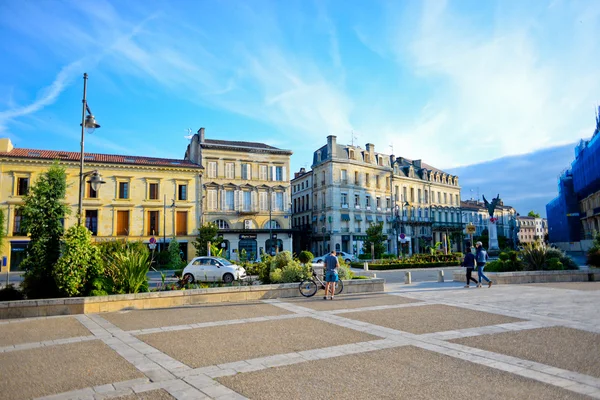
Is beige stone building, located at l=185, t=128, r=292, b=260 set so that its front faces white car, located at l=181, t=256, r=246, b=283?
yes

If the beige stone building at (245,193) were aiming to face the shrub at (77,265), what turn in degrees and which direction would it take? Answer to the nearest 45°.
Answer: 0° — it already faces it

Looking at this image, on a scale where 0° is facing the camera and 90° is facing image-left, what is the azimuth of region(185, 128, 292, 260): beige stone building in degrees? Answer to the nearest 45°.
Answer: approximately 0°

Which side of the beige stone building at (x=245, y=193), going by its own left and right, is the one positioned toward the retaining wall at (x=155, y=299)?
front

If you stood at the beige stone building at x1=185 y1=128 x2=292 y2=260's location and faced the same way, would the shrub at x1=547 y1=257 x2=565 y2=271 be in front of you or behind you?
in front

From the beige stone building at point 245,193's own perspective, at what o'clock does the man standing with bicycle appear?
The man standing with bicycle is roughly at 12 o'clock from the beige stone building.

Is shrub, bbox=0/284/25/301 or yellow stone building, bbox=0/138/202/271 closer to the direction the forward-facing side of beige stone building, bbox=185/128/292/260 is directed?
the shrub

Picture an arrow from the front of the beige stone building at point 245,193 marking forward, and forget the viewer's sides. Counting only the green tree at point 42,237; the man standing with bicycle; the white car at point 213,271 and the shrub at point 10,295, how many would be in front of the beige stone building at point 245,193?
4

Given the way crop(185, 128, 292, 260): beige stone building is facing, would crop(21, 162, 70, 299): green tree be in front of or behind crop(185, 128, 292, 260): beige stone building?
in front

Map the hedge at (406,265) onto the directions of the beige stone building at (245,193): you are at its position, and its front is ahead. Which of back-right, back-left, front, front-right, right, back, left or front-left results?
front-left

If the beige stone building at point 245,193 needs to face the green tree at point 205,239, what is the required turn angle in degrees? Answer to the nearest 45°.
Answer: approximately 45° to its right
